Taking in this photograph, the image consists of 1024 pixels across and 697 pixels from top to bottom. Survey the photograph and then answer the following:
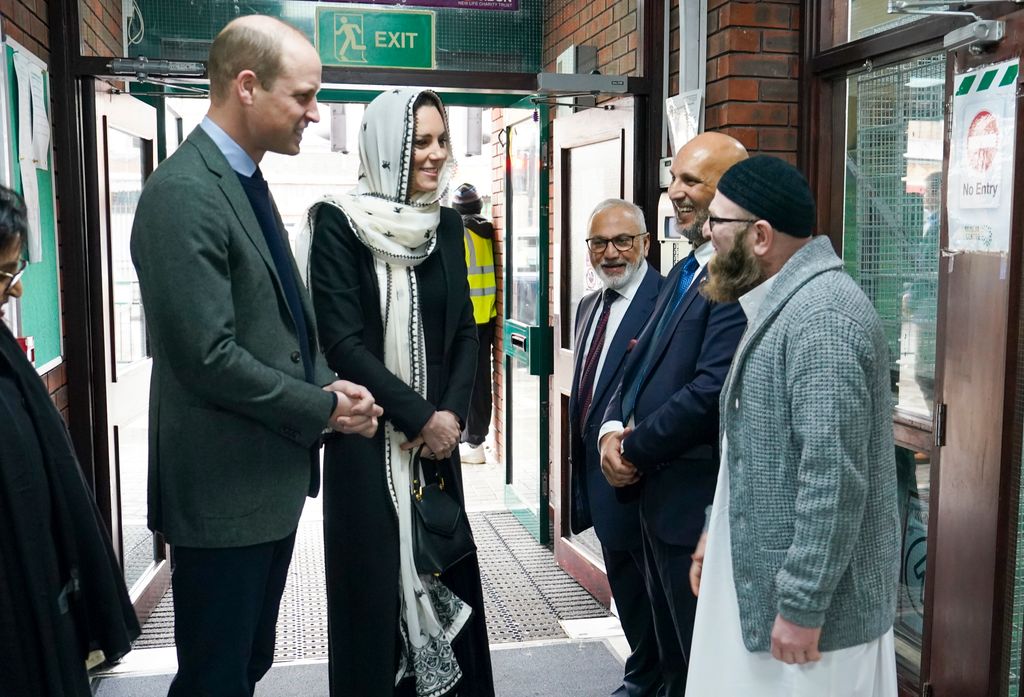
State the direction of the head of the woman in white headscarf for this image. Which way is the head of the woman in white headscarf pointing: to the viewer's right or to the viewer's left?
to the viewer's right

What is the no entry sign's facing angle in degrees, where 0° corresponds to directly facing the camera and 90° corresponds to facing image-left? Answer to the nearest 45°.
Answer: approximately 45°

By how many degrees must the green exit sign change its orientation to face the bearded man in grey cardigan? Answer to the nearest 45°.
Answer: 0° — it already faces them

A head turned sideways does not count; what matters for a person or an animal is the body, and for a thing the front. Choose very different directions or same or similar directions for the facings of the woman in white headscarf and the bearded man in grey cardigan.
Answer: very different directions

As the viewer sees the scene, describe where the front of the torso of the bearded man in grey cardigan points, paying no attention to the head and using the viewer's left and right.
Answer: facing to the left of the viewer

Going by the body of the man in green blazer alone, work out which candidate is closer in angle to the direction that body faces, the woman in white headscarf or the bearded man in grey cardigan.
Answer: the bearded man in grey cardigan

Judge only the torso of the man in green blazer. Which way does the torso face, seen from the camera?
to the viewer's right

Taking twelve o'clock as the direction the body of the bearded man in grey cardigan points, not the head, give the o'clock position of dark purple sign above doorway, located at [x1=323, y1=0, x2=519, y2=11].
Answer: The dark purple sign above doorway is roughly at 2 o'clock from the bearded man in grey cardigan.

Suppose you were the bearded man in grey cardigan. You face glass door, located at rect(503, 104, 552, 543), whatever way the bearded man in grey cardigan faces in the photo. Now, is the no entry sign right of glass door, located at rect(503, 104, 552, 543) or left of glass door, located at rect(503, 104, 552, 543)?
right

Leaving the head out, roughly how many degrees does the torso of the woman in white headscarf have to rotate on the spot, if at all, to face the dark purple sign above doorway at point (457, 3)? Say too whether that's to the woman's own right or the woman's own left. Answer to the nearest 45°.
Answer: approximately 135° to the woman's own left
